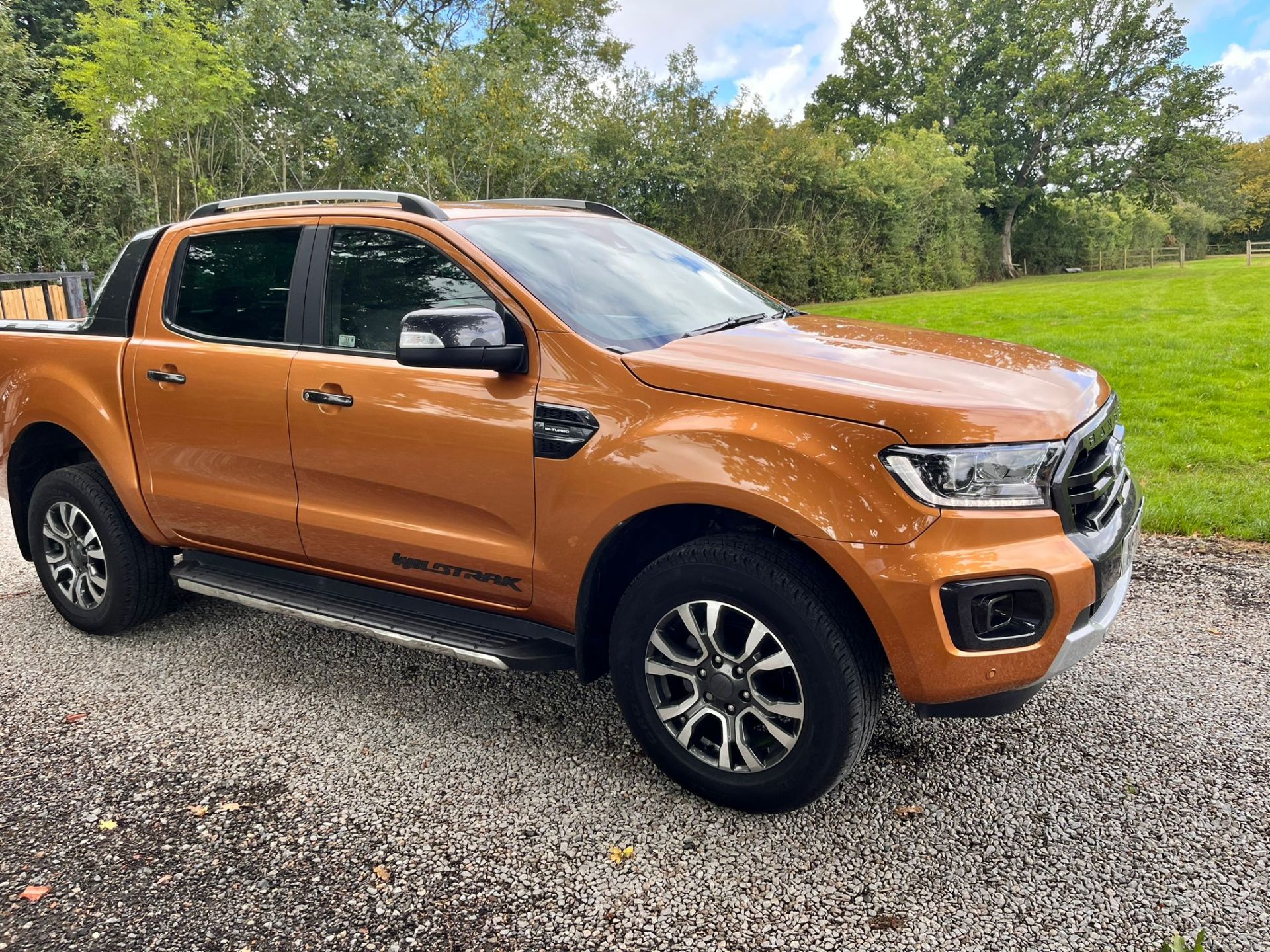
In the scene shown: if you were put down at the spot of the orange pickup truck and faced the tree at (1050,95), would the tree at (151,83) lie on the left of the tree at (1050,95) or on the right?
left

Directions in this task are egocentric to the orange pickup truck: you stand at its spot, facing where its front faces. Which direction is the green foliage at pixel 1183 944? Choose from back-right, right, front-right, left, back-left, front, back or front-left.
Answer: front

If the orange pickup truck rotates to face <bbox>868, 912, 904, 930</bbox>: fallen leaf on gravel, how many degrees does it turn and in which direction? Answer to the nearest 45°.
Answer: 0° — it already faces it

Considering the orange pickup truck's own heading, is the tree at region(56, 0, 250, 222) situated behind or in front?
behind

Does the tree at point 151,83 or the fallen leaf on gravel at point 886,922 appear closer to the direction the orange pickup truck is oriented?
the fallen leaf on gravel

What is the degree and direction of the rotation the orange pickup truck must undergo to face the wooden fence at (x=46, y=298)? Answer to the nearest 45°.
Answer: approximately 180°

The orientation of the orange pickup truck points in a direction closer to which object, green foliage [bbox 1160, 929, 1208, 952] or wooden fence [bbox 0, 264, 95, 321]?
the green foliage

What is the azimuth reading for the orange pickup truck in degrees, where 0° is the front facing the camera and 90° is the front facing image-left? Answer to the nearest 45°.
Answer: approximately 315°

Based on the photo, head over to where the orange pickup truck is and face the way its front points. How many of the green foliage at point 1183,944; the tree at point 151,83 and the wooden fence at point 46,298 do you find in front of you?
1
